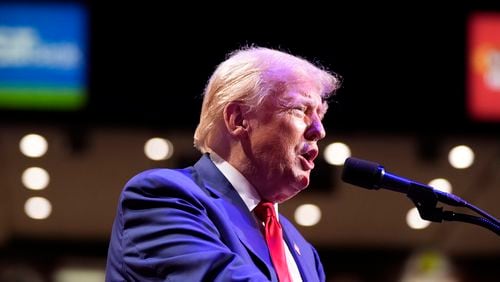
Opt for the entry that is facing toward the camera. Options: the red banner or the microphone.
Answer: the red banner

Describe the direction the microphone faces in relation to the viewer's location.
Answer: facing to the left of the viewer

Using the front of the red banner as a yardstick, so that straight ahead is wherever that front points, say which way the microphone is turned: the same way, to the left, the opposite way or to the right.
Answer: to the right

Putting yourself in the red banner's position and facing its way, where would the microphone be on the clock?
The microphone is roughly at 12 o'clock from the red banner.

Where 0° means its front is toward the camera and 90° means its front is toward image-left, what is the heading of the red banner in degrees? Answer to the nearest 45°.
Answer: approximately 0°

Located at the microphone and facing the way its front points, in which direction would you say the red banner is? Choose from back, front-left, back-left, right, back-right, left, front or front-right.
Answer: right

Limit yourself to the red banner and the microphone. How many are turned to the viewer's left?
1
